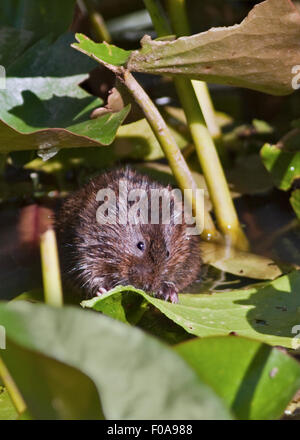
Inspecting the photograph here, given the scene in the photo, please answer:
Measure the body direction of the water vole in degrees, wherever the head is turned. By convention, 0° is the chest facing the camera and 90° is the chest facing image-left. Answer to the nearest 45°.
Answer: approximately 315°

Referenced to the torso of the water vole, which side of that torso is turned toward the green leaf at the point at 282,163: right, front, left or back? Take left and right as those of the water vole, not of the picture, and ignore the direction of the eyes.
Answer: left

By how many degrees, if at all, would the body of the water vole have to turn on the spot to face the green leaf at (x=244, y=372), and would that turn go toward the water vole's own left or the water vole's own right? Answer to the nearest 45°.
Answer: approximately 45° to the water vole's own left

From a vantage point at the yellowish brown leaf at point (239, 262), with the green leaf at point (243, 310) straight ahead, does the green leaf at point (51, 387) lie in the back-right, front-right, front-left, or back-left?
front-right

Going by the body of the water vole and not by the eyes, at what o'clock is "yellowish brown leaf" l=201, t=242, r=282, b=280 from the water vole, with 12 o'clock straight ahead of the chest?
The yellowish brown leaf is roughly at 10 o'clock from the water vole.

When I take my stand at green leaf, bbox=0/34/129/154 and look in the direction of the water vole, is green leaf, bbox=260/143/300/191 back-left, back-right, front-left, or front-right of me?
front-left

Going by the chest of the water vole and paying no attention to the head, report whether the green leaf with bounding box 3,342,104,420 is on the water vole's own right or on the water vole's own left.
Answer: on the water vole's own right

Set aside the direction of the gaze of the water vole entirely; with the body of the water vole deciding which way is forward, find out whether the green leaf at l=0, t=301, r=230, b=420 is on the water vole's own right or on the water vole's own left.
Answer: on the water vole's own right
